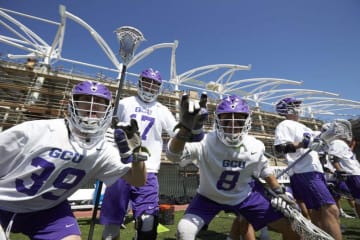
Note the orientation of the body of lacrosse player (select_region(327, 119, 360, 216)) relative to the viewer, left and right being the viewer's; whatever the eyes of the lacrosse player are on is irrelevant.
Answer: facing to the left of the viewer

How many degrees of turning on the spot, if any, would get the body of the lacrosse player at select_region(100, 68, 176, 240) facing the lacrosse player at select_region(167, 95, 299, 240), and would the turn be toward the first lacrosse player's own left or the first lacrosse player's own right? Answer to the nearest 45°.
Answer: approximately 45° to the first lacrosse player's own left

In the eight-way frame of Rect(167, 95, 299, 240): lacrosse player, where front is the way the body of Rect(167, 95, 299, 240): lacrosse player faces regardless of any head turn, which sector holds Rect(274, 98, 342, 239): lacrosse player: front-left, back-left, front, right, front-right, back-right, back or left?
back-left

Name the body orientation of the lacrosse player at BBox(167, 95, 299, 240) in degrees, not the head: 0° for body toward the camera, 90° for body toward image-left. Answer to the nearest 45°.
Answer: approximately 0°

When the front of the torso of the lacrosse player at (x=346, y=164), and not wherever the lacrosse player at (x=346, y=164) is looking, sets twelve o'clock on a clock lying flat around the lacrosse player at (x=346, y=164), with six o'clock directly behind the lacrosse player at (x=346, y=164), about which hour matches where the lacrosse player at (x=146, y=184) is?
the lacrosse player at (x=146, y=184) is roughly at 10 o'clock from the lacrosse player at (x=346, y=164).

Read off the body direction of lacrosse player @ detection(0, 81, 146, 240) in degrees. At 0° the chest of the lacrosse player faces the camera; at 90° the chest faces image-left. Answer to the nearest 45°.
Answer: approximately 0°

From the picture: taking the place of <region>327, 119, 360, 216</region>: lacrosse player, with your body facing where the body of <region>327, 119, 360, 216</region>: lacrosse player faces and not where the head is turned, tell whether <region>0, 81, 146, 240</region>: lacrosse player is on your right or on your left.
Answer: on your left

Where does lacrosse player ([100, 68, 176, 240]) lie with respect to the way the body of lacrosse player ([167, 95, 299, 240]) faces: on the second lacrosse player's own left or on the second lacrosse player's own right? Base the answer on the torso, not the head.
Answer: on the second lacrosse player's own right
